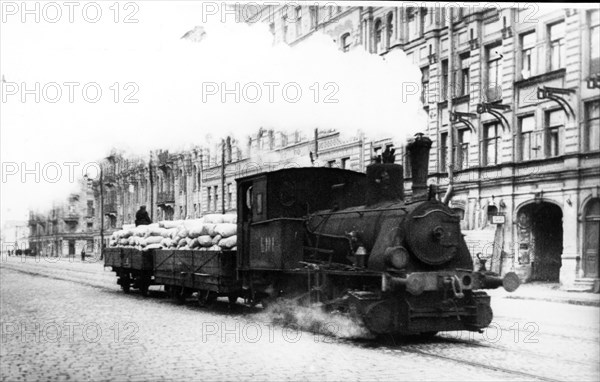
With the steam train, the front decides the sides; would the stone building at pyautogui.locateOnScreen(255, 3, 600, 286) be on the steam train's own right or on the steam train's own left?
on the steam train's own left

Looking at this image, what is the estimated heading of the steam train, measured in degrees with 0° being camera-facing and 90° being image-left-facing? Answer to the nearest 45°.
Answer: approximately 315°

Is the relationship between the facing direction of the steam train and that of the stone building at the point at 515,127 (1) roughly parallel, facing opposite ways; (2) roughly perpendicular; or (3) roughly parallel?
roughly perpendicular

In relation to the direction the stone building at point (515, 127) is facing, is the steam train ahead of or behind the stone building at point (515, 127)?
ahead

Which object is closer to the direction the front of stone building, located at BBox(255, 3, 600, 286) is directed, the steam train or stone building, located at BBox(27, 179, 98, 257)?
the steam train

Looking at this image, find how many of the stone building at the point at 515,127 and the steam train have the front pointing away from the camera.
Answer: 0

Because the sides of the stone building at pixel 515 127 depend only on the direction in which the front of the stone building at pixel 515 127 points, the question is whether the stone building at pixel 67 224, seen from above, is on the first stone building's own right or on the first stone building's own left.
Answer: on the first stone building's own right

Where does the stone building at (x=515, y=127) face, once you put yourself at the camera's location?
facing the viewer and to the left of the viewer
